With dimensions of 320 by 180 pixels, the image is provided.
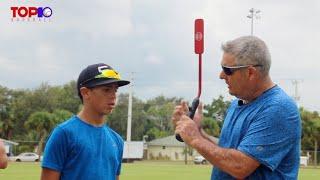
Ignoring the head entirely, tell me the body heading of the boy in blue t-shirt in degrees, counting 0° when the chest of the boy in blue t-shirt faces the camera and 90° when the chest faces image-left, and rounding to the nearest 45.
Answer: approximately 315°

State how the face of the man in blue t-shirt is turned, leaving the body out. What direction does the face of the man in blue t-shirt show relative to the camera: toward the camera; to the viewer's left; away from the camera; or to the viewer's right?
to the viewer's left
